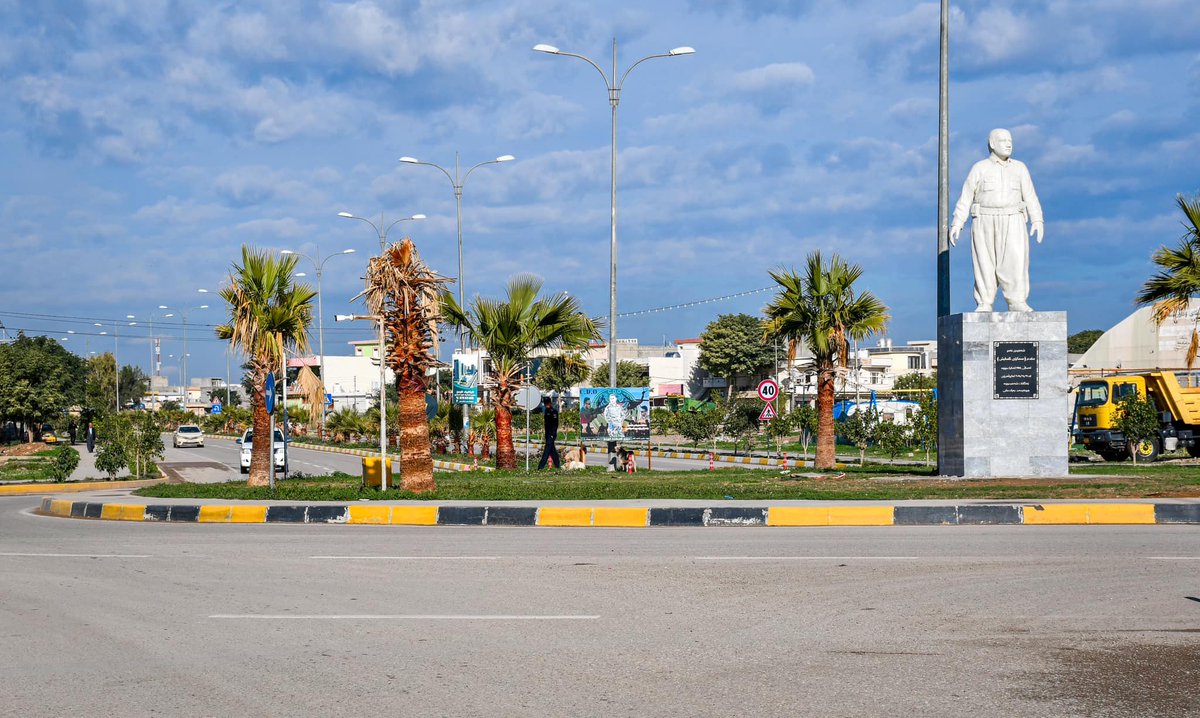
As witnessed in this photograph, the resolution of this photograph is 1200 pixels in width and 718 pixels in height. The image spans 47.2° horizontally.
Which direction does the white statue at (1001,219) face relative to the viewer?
toward the camera

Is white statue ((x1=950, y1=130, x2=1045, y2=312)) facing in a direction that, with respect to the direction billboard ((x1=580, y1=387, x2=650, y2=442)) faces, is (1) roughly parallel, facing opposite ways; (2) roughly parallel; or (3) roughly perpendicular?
roughly parallel

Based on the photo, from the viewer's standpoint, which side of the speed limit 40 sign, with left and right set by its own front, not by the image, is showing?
front

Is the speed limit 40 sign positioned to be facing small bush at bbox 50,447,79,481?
no

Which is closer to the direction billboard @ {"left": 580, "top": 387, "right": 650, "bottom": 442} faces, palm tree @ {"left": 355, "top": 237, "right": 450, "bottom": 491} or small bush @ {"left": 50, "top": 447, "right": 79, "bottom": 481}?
the palm tree

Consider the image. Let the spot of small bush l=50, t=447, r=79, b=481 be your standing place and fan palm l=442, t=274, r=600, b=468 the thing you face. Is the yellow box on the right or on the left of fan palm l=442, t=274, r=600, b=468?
right

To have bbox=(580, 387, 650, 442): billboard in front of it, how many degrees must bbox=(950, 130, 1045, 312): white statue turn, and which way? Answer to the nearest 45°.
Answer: approximately 135° to its right

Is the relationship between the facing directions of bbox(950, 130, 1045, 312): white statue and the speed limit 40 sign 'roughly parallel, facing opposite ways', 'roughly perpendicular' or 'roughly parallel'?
roughly parallel

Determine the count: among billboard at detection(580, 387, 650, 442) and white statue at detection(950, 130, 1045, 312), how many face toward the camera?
2

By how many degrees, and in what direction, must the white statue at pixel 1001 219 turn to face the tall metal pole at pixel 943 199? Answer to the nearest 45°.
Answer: approximately 135° to its right

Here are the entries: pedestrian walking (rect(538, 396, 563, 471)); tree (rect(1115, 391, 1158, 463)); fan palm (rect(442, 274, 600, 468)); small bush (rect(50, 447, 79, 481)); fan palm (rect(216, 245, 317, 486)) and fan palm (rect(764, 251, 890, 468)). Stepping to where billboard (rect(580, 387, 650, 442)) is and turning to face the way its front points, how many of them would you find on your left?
2

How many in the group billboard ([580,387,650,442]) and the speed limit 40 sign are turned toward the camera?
2

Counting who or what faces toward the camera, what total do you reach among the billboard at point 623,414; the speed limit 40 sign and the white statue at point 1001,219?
3

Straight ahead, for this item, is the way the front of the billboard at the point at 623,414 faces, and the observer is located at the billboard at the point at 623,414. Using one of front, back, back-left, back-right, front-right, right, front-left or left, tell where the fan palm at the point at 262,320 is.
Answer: front-right

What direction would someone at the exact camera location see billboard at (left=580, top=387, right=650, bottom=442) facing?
facing the viewer

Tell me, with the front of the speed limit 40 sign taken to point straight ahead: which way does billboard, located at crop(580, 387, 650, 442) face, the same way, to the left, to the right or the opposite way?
the same way
